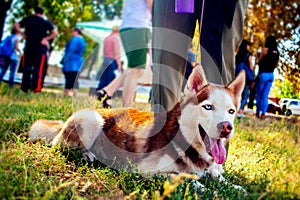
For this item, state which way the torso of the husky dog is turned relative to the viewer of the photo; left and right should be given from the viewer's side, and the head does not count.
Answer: facing the viewer and to the right of the viewer

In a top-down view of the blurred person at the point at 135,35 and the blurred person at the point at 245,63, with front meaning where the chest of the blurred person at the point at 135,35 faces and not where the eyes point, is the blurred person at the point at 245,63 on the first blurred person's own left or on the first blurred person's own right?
on the first blurred person's own right
